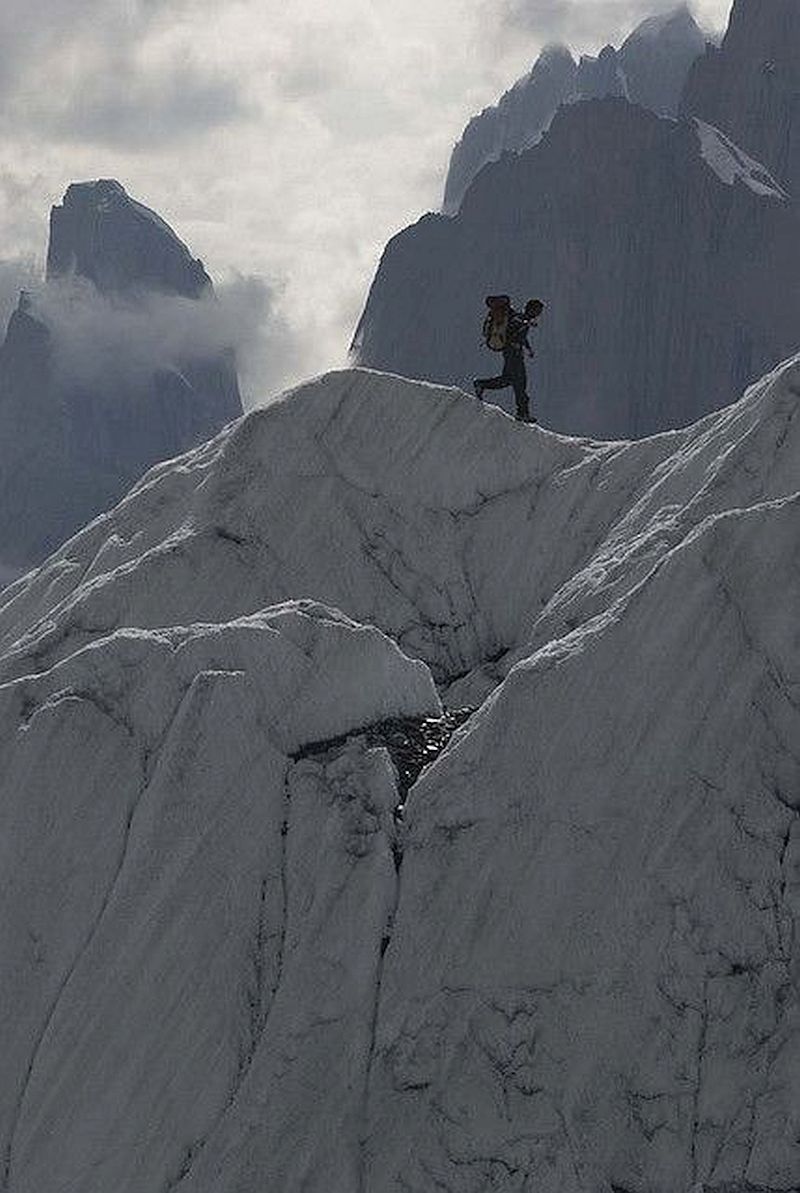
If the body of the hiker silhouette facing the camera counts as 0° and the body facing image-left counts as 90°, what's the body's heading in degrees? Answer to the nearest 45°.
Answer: approximately 270°
